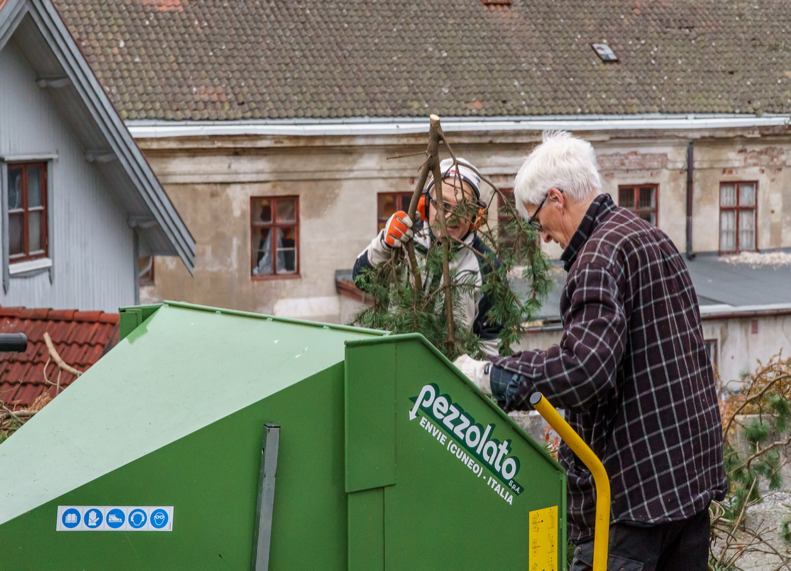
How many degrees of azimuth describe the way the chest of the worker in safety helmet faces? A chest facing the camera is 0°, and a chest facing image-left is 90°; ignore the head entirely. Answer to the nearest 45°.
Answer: approximately 0°

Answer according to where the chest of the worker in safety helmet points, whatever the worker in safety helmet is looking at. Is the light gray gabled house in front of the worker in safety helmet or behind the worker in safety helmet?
behind

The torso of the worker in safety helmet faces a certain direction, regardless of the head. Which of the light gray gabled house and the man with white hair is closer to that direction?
the man with white hair

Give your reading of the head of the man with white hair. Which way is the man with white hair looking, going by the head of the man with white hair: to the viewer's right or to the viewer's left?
to the viewer's left

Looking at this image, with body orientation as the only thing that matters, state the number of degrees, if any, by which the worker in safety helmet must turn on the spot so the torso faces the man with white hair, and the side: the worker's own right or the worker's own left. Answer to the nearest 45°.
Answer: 0° — they already face them
